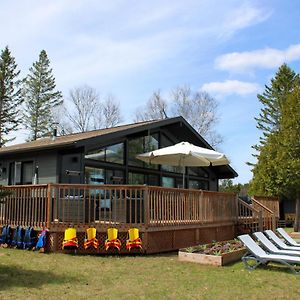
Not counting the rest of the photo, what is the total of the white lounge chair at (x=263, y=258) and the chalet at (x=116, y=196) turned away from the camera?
0

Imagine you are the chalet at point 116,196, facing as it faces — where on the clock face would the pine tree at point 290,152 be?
The pine tree is roughly at 9 o'clock from the chalet.

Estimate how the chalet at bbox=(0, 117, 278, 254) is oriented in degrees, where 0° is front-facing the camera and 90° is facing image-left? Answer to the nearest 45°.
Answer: approximately 315°

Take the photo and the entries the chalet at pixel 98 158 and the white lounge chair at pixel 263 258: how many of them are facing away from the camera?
0

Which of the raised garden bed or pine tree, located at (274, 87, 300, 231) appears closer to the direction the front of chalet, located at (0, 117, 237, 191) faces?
the raised garden bed
